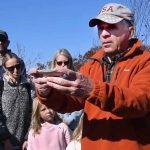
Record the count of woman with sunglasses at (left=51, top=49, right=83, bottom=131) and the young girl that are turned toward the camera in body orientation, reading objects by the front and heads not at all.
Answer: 2

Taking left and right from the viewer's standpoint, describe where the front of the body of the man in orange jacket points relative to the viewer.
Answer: facing the viewer and to the left of the viewer

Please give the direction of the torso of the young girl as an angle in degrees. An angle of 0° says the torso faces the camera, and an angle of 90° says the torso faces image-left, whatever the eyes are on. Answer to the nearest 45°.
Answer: approximately 0°

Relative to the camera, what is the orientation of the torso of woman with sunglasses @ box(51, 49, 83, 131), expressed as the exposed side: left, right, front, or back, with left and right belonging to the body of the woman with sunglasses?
front

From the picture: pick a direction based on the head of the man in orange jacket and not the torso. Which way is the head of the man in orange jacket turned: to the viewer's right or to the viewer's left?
to the viewer's left

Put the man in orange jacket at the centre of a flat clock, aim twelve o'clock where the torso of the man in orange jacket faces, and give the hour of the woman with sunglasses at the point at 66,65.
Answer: The woman with sunglasses is roughly at 4 o'clock from the man in orange jacket.

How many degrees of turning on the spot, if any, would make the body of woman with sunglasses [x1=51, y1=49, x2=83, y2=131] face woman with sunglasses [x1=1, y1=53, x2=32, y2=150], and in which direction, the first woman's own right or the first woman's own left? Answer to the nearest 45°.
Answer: approximately 90° to the first woman's own right
